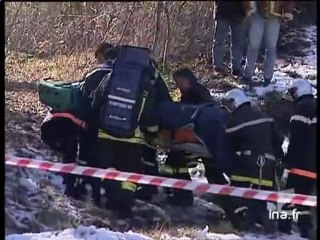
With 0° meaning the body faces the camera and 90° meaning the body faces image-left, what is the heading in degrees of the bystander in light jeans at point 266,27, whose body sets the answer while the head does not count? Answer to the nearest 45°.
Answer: approximately 0°

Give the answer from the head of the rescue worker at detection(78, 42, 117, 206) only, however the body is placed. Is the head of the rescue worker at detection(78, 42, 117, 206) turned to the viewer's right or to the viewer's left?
to the viewer's right

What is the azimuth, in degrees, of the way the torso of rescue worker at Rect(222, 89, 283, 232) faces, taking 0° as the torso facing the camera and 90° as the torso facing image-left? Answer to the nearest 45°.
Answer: approximately 135°

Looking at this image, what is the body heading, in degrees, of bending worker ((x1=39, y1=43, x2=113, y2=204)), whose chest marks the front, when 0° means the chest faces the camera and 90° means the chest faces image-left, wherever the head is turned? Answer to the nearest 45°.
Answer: approximately 225°

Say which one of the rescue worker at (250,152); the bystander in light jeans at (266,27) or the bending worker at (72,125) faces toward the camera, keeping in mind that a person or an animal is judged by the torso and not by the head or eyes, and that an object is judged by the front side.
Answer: the bystander in light jeans at (266,27)

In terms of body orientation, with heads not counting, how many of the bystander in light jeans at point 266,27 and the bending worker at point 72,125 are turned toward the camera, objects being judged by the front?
1

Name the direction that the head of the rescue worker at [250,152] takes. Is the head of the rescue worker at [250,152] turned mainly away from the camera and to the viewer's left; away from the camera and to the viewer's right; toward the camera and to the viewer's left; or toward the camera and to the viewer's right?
away from the camera and to the viewer's left

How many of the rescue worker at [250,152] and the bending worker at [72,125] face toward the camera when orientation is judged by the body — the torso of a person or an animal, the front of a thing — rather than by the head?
0

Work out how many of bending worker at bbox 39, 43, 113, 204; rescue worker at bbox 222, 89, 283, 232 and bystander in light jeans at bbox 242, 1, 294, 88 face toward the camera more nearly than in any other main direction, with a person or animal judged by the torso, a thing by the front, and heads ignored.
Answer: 1
